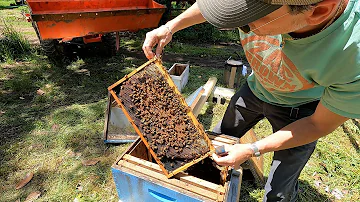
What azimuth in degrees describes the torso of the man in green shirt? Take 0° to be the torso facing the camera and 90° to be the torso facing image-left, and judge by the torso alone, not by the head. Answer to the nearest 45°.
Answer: approximately 45°

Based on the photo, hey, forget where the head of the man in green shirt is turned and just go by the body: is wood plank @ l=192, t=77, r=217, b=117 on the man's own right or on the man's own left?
on the man's own right

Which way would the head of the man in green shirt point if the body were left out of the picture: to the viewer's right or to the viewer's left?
to the viewer's left
